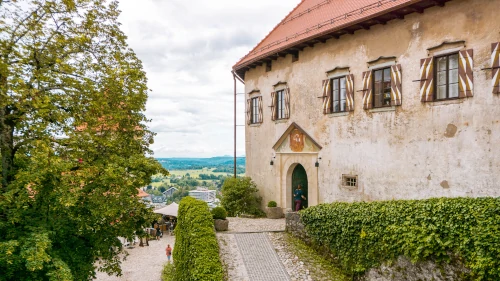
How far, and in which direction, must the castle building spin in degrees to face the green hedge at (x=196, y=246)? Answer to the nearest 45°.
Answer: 0° — it already faces it

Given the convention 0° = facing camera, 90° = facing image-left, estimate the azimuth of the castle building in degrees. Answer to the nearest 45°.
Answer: approximately 45°

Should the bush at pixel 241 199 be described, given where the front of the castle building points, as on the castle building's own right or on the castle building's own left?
on the castle building's own right

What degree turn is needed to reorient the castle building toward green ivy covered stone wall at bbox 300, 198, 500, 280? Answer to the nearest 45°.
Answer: approximately 45° to its left
